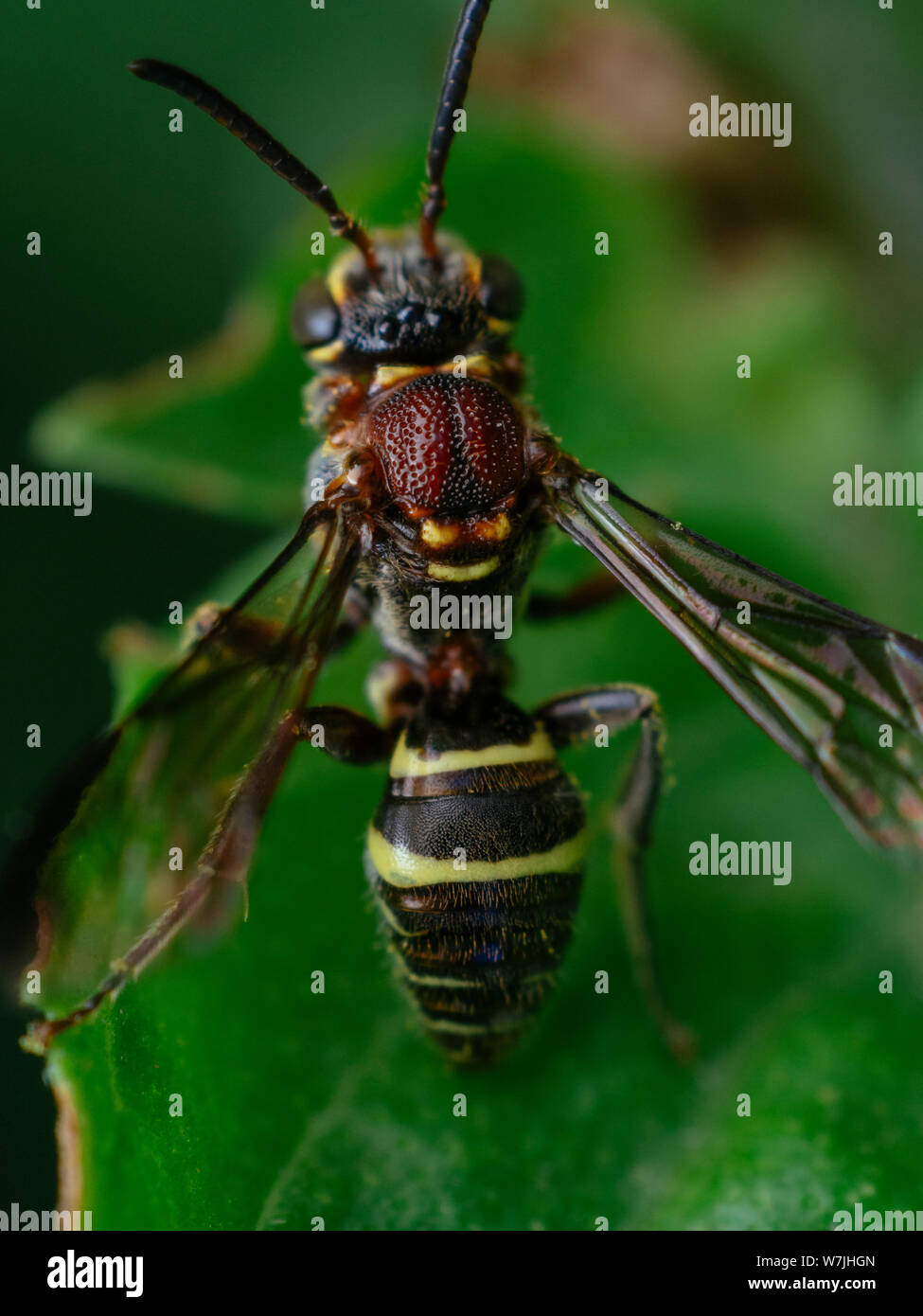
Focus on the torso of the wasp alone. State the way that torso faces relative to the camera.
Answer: away from the camera
